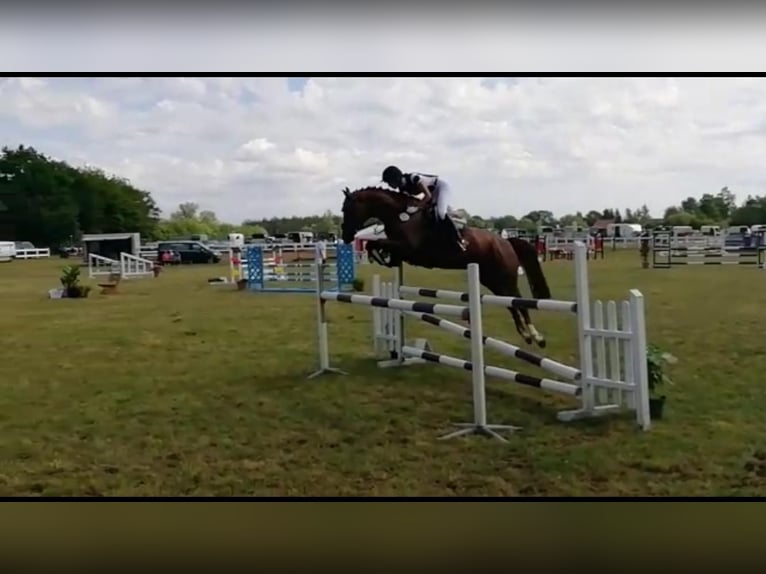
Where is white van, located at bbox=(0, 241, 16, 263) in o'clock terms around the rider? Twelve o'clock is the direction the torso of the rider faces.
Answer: The white van is roughly at 2 o'clock from the rider.

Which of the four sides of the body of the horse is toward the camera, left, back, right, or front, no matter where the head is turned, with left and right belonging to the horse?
left

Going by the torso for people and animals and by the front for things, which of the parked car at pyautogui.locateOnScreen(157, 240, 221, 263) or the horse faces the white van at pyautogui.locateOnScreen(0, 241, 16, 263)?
the horse

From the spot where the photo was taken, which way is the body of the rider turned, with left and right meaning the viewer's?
facing to the left of the viewer

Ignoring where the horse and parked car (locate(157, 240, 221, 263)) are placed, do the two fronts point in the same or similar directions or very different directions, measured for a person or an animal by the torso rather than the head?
very different directions
